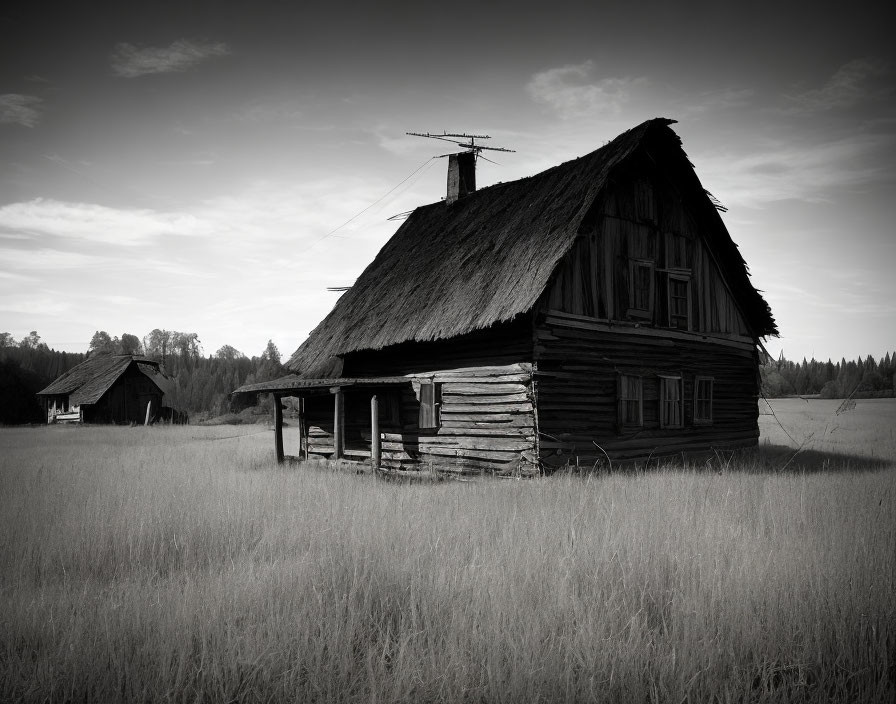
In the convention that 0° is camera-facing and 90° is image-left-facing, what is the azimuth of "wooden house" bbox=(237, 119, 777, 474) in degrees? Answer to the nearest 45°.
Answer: approximately 45°

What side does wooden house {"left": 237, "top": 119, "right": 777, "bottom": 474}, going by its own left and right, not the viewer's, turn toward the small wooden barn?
right
